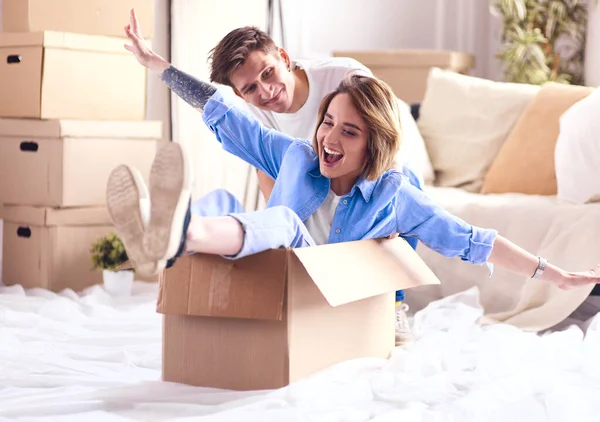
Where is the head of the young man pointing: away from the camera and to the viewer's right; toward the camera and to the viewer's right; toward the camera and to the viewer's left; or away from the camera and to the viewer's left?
toward the camera and to the viewer's left

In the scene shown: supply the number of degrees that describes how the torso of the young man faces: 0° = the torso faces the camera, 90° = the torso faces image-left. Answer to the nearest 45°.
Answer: approximately 45°

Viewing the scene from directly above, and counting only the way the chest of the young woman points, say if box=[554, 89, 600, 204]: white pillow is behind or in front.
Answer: behind

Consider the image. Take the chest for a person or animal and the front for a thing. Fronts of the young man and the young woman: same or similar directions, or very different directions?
same or similar directions

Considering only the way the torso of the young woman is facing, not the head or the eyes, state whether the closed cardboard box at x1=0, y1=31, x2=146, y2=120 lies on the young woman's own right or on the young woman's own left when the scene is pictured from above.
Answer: on the young woman's own right

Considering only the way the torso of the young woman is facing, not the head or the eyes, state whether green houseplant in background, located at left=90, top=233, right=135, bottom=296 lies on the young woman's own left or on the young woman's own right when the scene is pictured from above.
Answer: on the young woman's own right

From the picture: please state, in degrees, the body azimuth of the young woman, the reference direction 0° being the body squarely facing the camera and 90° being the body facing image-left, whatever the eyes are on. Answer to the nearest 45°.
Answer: approximately 45°

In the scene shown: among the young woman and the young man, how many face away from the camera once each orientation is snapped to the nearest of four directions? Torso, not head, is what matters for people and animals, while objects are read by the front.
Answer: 0

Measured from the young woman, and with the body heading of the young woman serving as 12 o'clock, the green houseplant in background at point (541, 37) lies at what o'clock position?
The green houseplant in background is roughly at 5 o'clock from the young woman.
